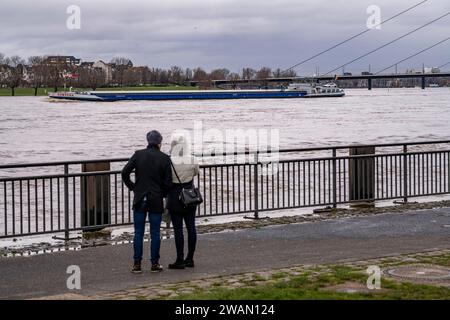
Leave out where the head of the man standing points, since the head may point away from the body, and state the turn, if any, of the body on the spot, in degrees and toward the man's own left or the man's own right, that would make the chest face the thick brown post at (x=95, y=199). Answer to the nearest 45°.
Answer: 0° — they already face it

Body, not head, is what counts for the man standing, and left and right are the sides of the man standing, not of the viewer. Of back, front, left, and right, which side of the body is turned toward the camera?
back
